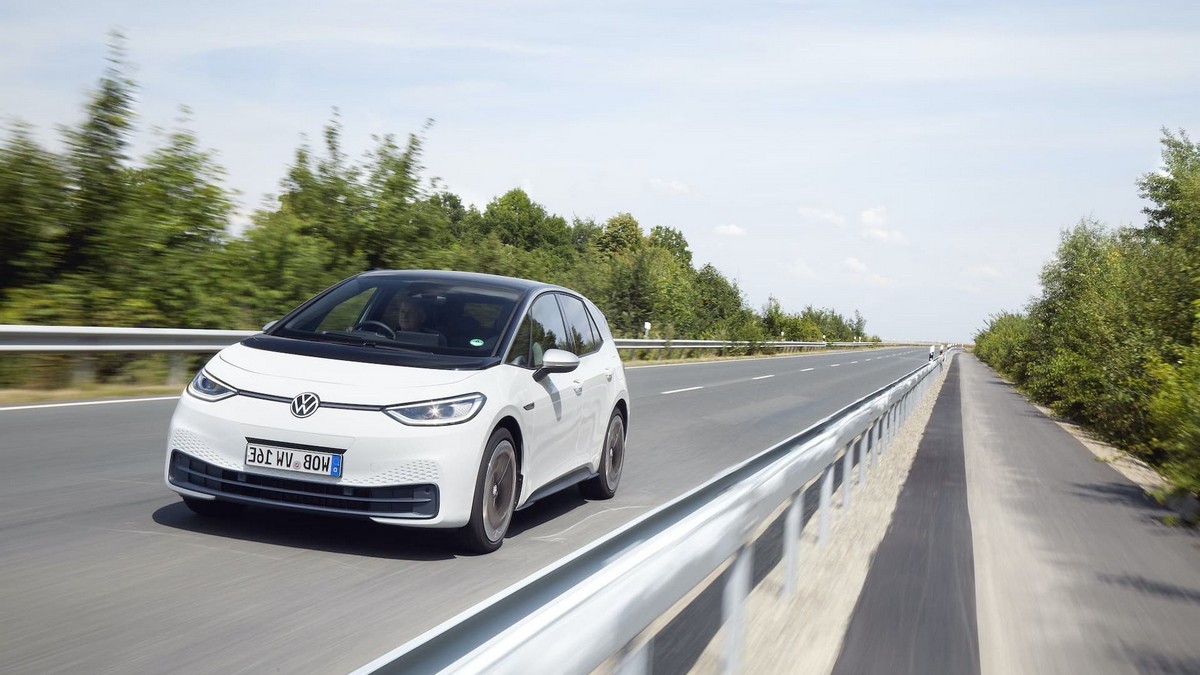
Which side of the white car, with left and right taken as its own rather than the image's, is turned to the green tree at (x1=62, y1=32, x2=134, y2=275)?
right

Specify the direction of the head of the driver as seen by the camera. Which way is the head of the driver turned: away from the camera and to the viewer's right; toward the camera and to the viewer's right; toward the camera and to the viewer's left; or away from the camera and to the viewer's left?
toward the camera and to the viewer's left

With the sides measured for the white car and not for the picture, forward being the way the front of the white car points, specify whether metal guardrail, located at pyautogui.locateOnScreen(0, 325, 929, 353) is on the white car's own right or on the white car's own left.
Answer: on the white car's own right

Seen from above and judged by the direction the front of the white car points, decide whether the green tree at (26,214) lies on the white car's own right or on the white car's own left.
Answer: on the white car's own right

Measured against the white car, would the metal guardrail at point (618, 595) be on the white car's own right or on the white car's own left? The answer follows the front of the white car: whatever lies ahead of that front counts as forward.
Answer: on the white car's own left
